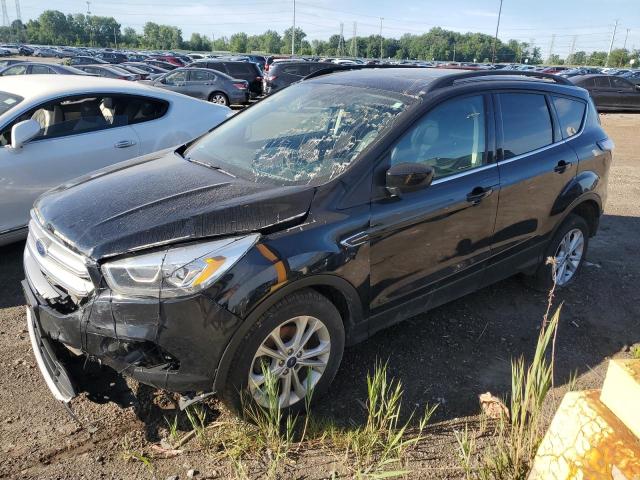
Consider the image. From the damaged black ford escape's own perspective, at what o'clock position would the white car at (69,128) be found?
The white car is roughly at 3 o'clock from the damaged black ford escape.

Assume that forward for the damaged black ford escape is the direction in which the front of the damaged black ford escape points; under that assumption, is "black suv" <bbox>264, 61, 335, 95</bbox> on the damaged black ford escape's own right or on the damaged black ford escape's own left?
on the damaged black ford escape's own right

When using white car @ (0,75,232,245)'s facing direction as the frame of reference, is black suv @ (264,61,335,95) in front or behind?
behind

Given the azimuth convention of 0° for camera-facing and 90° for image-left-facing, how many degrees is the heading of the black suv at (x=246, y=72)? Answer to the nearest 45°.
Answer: approximately 135°

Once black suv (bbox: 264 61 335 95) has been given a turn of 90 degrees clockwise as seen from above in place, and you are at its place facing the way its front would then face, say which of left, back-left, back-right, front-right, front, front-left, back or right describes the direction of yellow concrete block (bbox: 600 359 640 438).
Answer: front-right

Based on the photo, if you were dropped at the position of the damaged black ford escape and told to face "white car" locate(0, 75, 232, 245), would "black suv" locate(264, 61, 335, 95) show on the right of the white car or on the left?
right

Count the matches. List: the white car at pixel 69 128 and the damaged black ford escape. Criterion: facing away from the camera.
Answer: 0

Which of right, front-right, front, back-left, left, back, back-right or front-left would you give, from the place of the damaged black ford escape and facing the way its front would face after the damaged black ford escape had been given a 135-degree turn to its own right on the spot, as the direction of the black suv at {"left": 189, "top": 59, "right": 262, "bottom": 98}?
front

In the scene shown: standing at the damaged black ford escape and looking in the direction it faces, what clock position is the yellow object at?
The yellow object is roughly at 9 o'clock from the damaged black ford escape.

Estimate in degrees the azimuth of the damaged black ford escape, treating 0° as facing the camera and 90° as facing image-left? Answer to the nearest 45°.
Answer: approximately 45°

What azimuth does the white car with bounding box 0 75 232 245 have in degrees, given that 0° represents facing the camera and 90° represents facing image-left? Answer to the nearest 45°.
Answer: approximately 45°
